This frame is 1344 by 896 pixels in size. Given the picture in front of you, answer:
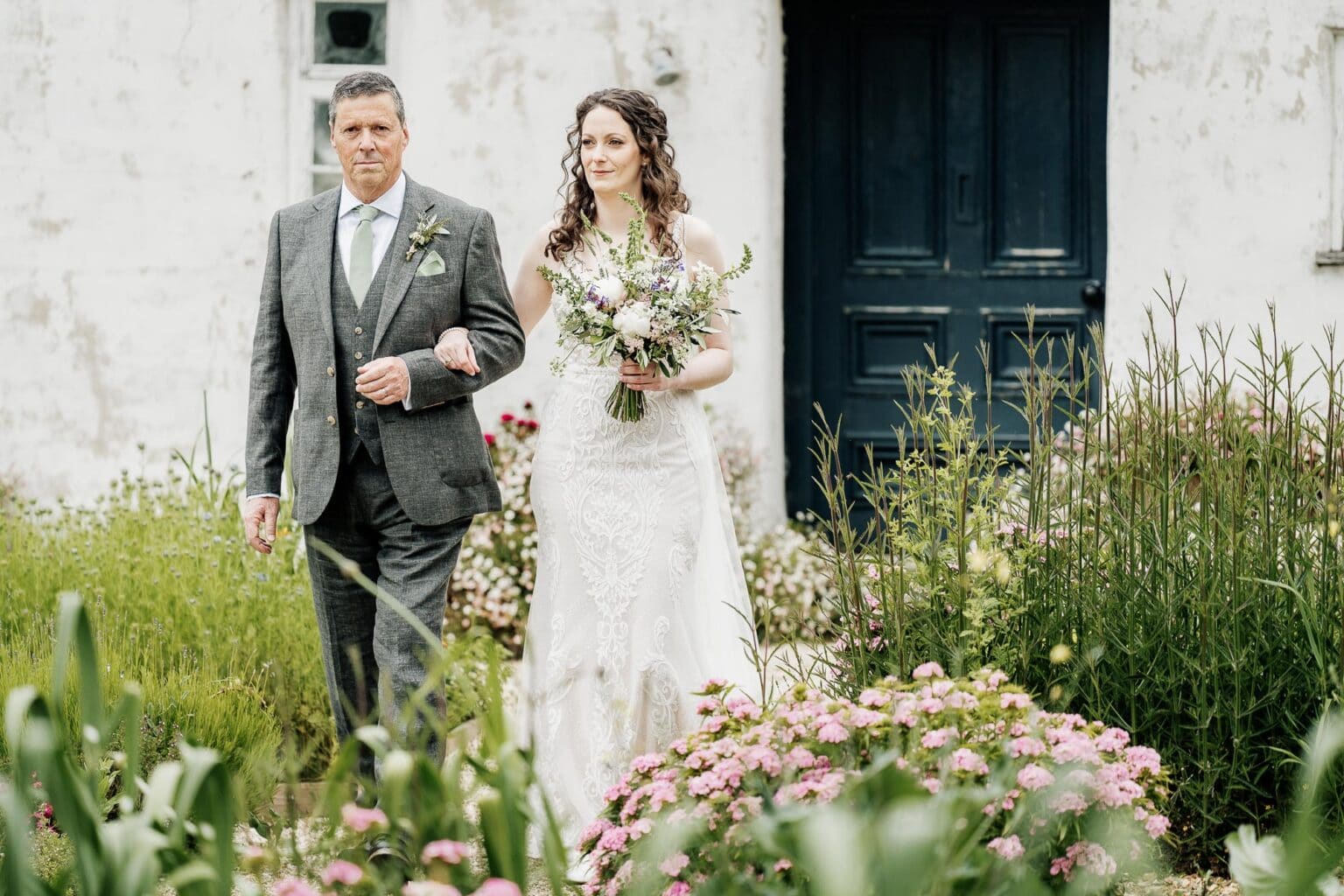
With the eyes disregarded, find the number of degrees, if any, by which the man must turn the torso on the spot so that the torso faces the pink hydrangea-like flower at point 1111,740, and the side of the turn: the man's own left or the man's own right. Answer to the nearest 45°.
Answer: approximately 45° to the man's own left

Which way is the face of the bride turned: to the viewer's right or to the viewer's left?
to the viewer's left

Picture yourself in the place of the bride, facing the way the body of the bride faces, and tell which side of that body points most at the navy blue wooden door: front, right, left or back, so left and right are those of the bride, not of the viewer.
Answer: back

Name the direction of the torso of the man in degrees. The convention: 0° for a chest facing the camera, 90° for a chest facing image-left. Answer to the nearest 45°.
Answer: approximately 0°

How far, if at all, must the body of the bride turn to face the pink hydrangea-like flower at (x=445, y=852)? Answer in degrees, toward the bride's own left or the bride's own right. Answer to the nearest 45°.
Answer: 0° — they already face it

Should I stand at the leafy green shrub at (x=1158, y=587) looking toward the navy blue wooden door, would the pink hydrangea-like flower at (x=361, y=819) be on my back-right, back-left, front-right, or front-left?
back-left

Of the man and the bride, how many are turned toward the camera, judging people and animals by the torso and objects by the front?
2

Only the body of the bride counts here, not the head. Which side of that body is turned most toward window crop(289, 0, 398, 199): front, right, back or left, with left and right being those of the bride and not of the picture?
back

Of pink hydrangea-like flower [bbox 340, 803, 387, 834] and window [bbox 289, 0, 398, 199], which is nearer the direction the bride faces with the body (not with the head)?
the pink hydrangea-like flower

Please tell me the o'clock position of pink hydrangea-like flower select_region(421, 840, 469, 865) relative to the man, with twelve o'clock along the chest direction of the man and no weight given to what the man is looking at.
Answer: The pink hydrangea-like flower is roughly at 12 o'clock from the man.

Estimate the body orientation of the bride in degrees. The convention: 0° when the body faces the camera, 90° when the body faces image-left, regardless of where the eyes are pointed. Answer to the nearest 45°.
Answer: approximately 0°
